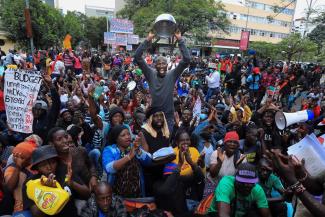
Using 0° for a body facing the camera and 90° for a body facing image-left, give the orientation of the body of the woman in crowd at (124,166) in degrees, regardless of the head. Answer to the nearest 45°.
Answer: approximately 315°

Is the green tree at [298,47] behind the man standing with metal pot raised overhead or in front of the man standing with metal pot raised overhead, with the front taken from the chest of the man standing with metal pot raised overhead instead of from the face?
behind

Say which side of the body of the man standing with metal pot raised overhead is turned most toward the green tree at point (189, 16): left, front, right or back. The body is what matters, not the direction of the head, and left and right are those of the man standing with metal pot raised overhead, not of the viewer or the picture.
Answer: back

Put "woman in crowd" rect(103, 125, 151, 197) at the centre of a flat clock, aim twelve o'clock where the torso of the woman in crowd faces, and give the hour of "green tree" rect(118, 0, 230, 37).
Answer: The green tree is roughly at 8 o'clock from the woman in crowd.

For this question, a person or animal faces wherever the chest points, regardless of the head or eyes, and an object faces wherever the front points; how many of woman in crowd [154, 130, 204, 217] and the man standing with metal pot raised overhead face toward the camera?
2

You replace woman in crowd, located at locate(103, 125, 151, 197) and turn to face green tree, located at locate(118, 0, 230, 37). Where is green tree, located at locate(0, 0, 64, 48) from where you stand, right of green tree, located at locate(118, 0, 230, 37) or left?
left

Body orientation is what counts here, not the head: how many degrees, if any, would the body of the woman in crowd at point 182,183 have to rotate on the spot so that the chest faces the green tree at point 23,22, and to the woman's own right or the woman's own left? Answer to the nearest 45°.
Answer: approximately 135° to the woman's own right

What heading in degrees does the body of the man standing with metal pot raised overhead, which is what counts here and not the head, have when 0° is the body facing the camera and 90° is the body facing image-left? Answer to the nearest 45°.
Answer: approximately 0°

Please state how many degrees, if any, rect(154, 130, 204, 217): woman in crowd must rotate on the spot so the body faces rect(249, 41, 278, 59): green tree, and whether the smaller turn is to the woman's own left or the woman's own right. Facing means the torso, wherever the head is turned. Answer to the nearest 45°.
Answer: approximately 180°
